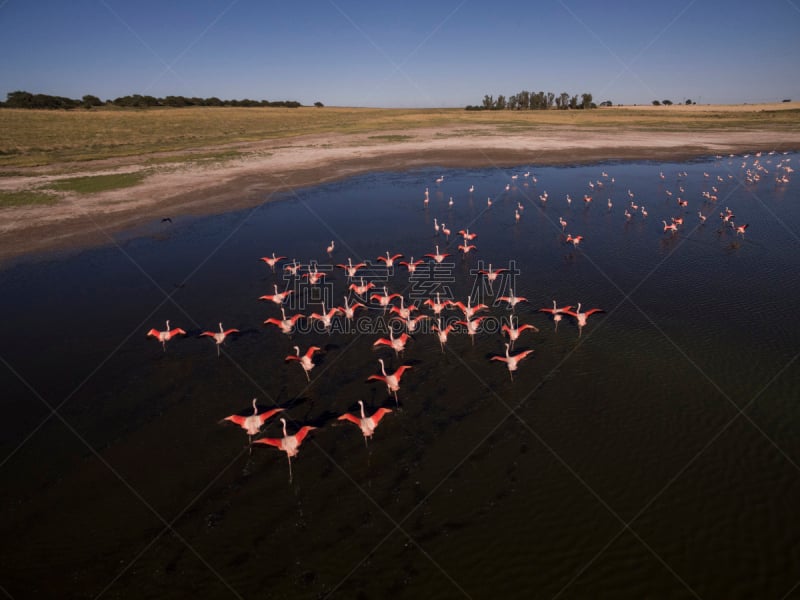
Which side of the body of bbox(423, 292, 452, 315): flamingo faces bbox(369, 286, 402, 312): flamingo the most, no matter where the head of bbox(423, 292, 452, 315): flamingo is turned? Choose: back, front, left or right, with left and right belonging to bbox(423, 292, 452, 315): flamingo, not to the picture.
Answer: left

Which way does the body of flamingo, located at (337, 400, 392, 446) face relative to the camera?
away from the camera

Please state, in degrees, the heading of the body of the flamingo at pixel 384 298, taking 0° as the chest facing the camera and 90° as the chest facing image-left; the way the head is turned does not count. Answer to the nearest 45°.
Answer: approximately 180°

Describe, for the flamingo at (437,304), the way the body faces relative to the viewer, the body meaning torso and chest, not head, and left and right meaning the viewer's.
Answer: facing away from the viewer

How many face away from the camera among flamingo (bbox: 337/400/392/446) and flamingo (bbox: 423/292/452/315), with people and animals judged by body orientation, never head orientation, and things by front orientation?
2

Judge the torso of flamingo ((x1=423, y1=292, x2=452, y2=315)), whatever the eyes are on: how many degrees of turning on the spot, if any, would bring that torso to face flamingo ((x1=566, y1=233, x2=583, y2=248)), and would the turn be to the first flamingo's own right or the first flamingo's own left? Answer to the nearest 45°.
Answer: approximately 45° to the first flamingo's own right

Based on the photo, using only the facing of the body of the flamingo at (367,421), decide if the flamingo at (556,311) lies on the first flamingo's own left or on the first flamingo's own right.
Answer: on the first flamingo's own right

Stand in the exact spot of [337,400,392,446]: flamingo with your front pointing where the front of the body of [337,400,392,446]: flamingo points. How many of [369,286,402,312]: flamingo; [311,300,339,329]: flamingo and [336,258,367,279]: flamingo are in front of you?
3

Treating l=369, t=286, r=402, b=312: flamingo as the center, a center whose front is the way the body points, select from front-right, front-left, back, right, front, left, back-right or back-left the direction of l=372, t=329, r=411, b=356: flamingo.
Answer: back

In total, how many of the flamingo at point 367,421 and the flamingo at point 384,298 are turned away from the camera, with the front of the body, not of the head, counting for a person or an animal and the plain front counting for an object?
2
